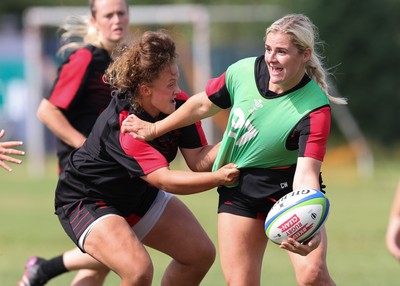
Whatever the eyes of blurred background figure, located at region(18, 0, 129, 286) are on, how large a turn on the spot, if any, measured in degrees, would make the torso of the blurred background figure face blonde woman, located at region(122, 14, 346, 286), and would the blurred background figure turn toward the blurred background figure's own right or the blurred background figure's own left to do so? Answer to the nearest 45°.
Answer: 0° — they already face them

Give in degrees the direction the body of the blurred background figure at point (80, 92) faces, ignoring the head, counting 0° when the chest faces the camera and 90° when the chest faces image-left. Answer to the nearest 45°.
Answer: approximately 315°
